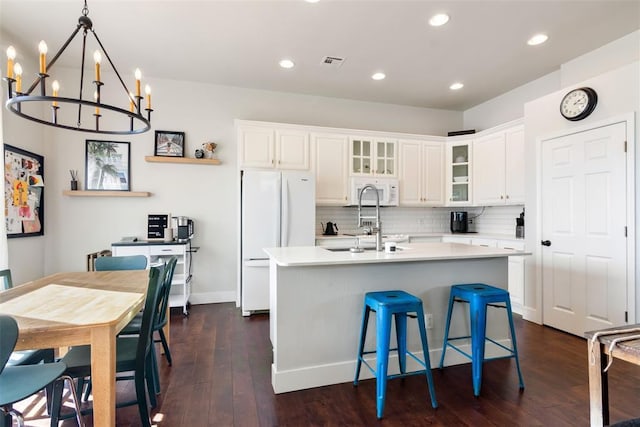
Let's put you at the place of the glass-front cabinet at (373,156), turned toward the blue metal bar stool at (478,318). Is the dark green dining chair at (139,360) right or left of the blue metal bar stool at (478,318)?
right

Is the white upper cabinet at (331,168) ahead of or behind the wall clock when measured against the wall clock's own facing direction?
ahead

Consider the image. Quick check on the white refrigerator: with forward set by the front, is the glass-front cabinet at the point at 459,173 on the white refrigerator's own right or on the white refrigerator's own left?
on the white refrigerator's own left

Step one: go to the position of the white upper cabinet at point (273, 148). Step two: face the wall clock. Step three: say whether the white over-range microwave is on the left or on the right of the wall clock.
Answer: left

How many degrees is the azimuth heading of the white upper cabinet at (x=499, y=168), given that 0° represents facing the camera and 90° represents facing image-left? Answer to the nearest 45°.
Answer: approximately 45°

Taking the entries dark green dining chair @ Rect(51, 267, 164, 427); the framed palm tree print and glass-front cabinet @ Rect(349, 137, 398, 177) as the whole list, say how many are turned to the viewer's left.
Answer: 1

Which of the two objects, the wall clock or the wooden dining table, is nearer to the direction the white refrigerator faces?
the wooden dining table

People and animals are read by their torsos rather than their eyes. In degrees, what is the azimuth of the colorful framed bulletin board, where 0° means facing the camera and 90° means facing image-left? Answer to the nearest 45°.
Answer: approximately 315°

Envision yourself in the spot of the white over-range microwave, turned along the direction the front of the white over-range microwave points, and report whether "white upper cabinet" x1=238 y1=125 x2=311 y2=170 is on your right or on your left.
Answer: on your right

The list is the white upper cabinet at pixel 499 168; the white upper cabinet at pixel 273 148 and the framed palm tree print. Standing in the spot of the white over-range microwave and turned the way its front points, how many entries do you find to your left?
1

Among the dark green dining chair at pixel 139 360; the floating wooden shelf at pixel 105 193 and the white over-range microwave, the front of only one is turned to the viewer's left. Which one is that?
the dark green dining chair

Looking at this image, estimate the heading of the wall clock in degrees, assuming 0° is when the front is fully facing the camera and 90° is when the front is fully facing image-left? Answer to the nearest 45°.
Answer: approximately 45°

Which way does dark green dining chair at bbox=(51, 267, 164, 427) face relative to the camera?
to the viewer's left

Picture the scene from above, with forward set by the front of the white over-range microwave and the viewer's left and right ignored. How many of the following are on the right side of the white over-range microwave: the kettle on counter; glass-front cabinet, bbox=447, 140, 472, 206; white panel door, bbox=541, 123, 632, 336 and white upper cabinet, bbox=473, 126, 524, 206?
1

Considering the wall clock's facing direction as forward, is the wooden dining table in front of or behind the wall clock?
in front

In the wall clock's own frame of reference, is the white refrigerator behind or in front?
in front
